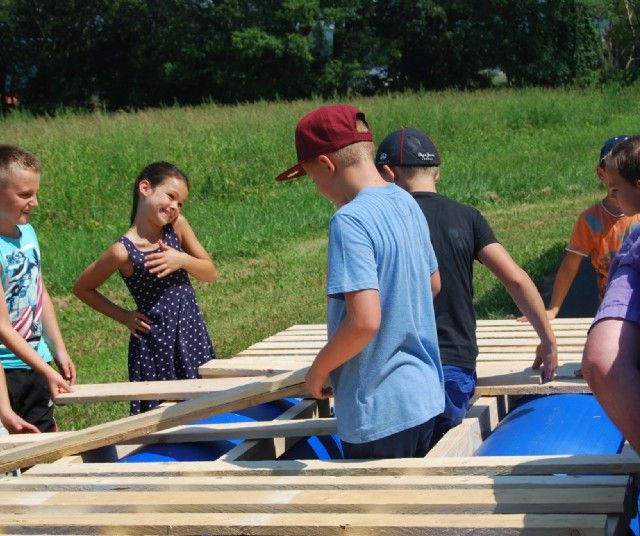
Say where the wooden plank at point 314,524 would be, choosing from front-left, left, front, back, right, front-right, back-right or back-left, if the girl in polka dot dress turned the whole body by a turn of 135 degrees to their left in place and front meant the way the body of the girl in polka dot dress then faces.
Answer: back

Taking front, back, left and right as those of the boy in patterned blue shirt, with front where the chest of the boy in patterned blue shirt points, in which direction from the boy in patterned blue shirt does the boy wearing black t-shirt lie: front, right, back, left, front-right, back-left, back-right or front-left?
front

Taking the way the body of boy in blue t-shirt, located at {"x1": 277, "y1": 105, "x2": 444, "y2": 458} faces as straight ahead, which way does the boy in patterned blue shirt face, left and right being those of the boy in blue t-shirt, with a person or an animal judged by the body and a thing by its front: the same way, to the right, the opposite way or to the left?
the opposite way

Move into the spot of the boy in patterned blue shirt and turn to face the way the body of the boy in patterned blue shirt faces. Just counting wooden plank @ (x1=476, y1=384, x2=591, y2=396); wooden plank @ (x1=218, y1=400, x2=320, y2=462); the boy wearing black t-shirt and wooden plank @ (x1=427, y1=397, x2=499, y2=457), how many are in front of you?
4

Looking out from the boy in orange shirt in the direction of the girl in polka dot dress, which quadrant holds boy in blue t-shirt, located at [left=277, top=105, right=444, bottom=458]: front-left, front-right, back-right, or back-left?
front-left

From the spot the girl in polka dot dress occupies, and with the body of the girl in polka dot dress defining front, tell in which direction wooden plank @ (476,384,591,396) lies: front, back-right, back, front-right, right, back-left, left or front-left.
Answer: front

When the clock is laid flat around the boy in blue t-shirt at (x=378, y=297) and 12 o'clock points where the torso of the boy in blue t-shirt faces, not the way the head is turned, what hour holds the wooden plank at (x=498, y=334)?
The wooden plank is roughly at 2 o'clock from the boy in blue t-shirt.

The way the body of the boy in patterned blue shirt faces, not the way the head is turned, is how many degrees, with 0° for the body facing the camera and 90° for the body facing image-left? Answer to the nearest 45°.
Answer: approximately 315°

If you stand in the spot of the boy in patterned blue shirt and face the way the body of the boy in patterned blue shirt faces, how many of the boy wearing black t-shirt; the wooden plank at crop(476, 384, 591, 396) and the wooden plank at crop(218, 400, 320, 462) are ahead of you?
3
